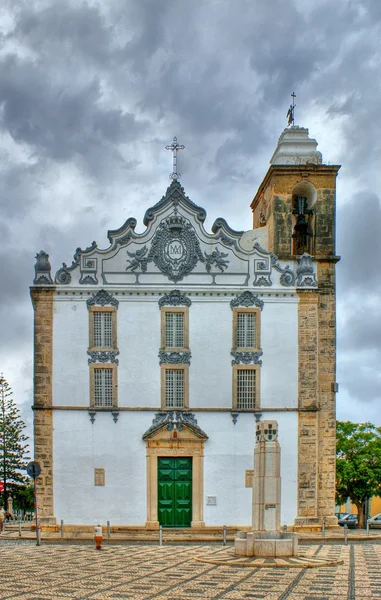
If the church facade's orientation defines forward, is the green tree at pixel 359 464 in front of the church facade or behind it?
behind

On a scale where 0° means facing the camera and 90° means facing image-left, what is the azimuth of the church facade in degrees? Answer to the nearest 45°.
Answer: approximately 0°

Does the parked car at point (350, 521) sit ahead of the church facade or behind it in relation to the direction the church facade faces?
behind

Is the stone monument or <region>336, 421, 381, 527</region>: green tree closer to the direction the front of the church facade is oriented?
the stone monument

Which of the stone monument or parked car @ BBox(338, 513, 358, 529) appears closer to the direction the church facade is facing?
the stone monument

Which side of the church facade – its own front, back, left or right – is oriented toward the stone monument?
front
